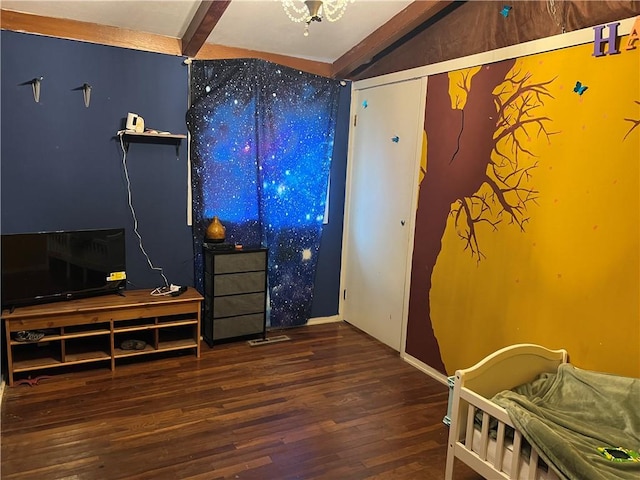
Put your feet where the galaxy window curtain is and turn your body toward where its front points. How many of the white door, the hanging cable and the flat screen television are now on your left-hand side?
1

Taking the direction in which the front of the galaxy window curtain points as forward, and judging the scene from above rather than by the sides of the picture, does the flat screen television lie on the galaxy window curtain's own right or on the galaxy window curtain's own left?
on the galaxy window curtain's own right

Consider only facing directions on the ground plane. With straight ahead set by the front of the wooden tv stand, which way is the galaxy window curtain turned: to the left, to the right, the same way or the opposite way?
the same way

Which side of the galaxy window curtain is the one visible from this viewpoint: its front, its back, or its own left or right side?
front

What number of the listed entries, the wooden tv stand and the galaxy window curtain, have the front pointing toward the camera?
2

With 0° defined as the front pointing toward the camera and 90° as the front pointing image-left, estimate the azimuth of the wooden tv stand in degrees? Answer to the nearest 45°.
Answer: approximately 0°

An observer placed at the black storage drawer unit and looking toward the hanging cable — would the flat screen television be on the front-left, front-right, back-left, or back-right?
front-left

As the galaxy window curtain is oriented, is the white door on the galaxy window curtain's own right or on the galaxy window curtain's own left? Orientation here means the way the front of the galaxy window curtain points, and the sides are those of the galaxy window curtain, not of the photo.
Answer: on the galaxy window curtain's own left

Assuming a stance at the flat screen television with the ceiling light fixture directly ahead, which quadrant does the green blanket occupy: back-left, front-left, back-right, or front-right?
front-right

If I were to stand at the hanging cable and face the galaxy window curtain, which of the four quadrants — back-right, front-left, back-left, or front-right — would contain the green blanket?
front-right
